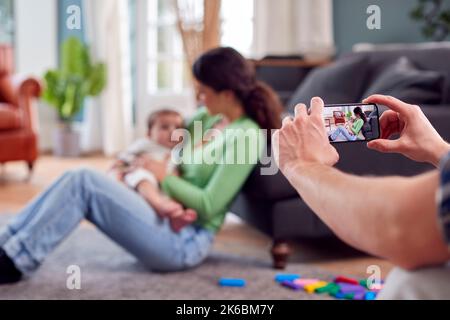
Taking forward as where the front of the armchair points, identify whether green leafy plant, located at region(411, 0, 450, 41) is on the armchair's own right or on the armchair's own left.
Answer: on the armchair's own left

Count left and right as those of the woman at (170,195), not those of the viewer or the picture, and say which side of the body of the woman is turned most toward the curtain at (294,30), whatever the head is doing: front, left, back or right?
right

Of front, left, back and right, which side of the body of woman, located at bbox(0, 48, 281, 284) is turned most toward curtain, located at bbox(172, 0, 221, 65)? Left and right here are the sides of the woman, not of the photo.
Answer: right

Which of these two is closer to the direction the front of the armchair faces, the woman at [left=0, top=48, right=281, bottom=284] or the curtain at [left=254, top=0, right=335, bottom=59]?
the woman

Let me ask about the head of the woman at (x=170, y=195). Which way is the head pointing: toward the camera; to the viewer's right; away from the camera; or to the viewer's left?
to the viewer's left

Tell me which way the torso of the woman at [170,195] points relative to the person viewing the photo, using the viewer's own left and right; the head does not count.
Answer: facing to the left of the viewer
